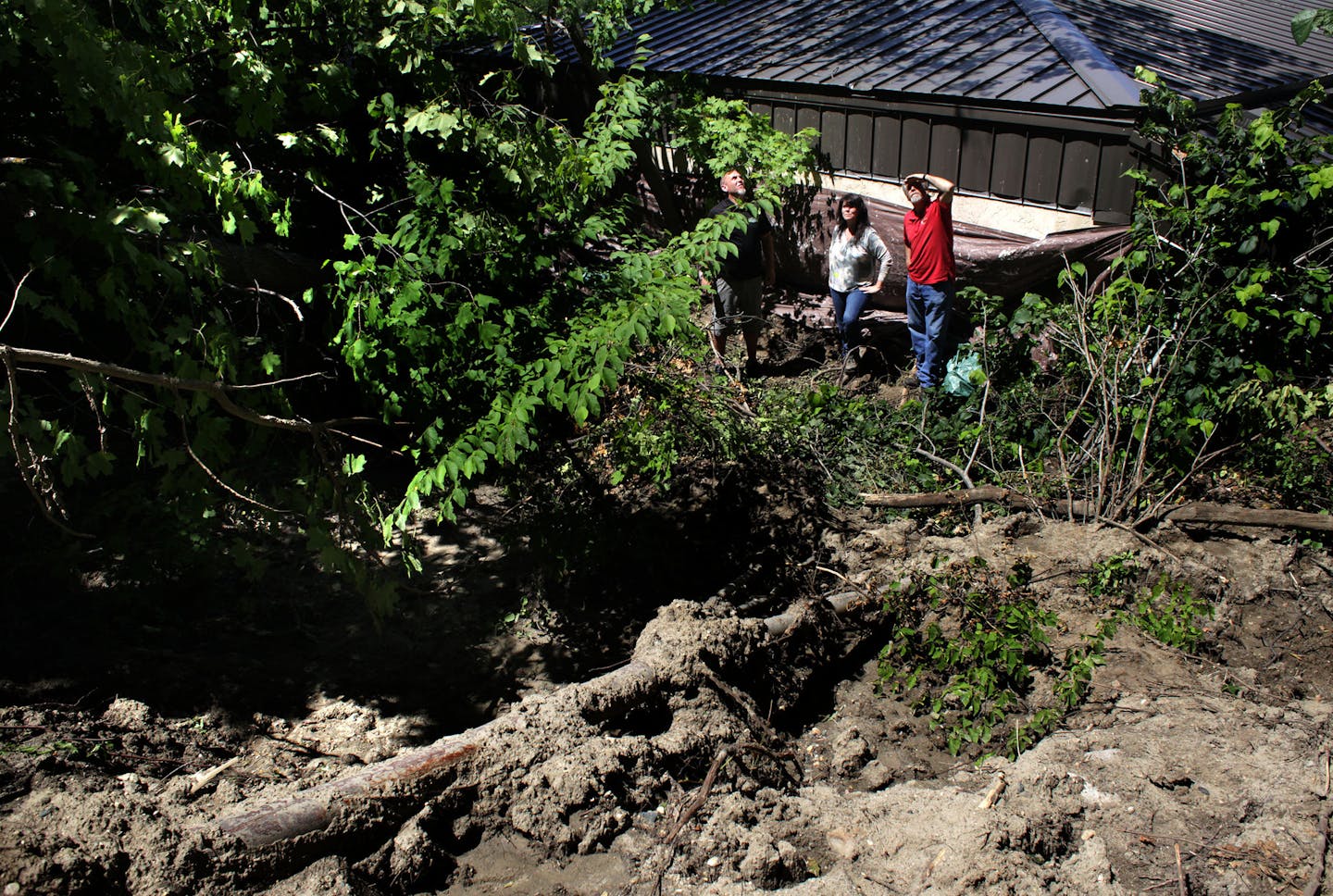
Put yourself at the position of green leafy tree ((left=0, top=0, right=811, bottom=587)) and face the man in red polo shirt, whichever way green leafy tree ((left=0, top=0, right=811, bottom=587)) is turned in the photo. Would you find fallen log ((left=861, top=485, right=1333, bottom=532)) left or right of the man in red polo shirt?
right

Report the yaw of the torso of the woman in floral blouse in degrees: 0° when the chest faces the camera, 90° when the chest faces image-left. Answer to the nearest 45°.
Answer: approximately 45°

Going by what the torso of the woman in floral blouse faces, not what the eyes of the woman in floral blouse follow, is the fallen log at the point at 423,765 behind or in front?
in front

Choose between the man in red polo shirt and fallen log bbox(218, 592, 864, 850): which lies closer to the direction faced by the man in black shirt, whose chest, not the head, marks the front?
the fallen log

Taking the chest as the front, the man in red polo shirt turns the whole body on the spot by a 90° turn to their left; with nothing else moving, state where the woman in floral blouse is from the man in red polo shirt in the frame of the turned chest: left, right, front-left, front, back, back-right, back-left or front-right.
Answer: back

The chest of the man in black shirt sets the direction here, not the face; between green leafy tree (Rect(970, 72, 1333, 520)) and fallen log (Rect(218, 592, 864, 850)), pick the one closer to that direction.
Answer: the fallen log

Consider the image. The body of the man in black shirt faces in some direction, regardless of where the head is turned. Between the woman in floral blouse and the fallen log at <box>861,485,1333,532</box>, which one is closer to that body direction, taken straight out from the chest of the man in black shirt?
the fallen log

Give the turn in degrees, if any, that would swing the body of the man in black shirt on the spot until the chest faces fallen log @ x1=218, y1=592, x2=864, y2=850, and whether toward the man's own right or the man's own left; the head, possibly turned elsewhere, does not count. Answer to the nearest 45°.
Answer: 0° — they already face it

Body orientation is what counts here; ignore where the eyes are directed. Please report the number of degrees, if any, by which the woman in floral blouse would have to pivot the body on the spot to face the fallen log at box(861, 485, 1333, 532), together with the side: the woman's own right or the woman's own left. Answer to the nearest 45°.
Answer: approximately 90° to the woman's own left

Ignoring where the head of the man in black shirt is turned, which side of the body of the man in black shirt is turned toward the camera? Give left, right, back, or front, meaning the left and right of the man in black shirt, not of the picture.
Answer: front

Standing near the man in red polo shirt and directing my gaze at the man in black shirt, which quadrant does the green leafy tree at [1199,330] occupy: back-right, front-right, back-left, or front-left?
back-left

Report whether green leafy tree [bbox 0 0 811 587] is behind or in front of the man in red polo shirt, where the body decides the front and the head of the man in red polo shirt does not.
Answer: in front

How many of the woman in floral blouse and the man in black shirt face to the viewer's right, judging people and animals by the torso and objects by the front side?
0

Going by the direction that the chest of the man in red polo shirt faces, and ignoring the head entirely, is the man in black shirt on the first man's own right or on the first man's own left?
on the first man's own right

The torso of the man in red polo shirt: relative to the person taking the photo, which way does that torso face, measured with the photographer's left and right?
facing the viewer and to the left of the viewer

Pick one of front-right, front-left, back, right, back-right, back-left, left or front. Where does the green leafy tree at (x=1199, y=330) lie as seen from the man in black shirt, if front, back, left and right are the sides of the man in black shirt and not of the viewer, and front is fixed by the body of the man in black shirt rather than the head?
front-left
